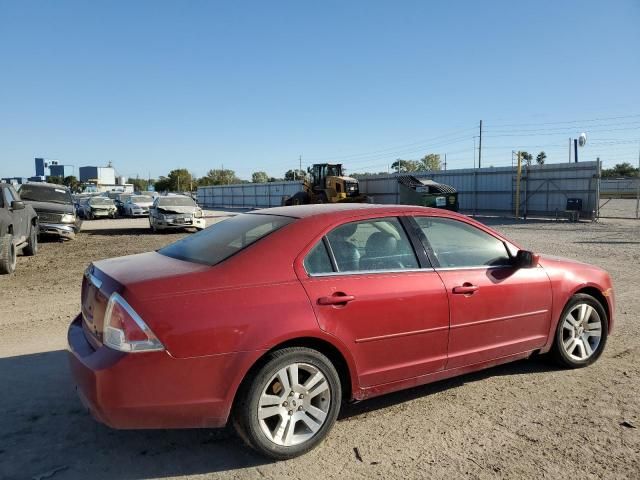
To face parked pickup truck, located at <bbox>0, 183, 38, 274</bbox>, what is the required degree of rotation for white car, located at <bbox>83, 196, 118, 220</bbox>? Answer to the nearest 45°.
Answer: approximately 45° to its right

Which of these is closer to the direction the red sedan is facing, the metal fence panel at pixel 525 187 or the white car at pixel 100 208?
the metal fence panel

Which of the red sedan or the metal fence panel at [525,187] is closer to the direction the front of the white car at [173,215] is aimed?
the red sedan

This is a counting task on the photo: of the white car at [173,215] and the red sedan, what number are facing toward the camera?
1

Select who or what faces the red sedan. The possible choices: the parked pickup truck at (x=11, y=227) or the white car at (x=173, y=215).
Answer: the white car

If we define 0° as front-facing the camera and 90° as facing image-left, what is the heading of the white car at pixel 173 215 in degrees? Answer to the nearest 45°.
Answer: approximately 0°

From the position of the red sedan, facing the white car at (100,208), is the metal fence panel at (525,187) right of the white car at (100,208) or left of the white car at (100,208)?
right

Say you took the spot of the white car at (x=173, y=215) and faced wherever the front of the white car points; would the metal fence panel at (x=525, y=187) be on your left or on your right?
on your left

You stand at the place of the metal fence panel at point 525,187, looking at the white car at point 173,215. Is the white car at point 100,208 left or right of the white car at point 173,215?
right

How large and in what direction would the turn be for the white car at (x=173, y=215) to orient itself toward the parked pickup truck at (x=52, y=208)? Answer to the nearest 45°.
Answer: approximately 45° to its right
